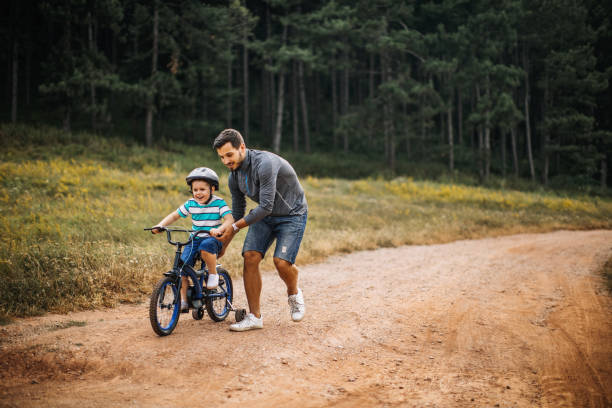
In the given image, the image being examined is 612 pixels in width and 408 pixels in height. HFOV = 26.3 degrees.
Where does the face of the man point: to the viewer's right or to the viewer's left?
to the viewer's left

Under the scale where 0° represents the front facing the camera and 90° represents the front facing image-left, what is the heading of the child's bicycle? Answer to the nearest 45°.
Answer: approximately 45°

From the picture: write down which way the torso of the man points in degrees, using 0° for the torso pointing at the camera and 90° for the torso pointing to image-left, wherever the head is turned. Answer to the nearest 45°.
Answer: approximately 45°
